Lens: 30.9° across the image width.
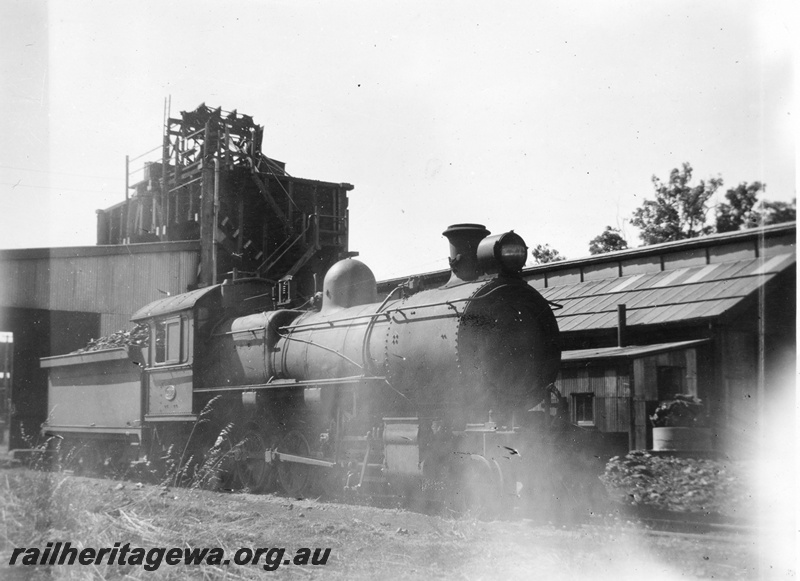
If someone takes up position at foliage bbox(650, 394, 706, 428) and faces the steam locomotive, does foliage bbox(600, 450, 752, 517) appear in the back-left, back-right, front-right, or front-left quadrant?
front-left

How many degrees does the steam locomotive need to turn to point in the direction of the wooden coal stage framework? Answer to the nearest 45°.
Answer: approximately 135° to its left

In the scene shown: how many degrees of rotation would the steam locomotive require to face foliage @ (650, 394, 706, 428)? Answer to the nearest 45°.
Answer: approximately 45° to its left

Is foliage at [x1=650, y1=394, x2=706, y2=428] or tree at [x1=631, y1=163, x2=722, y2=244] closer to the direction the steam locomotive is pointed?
the foliage

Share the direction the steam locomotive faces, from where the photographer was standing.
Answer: facing the viewer and to the right of the viewer

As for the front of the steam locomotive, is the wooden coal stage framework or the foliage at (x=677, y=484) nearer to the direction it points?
the foliage

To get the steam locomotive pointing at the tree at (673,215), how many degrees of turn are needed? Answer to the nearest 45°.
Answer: approximately 90° to its left

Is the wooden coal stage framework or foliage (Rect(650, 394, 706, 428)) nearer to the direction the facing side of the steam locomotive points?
the foliage
